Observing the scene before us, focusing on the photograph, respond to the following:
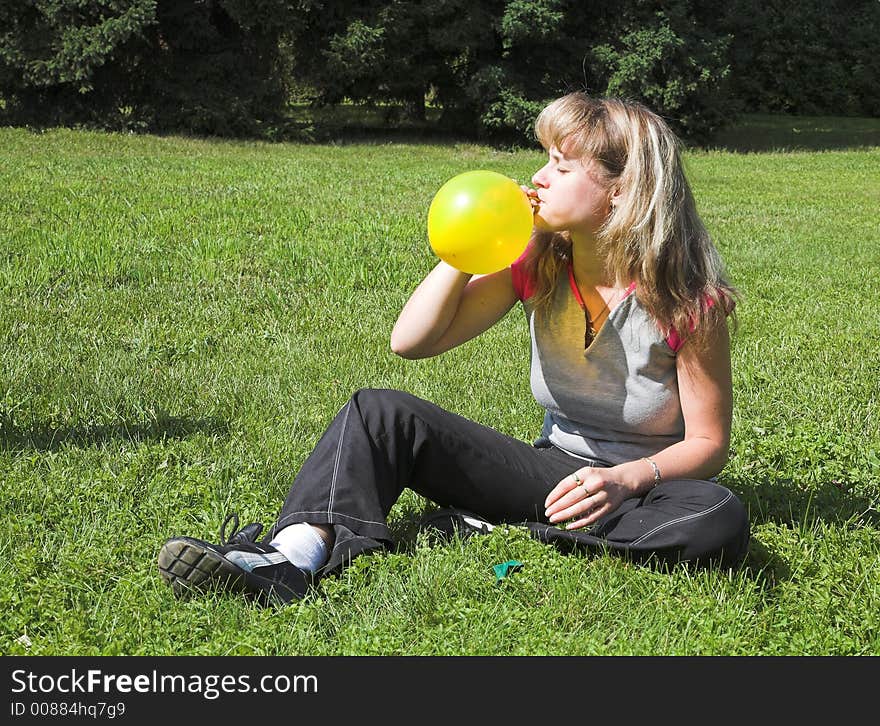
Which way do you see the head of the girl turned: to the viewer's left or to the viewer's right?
to the viewer's left

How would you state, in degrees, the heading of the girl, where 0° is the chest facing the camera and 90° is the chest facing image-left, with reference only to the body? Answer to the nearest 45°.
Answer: approximately 45°
